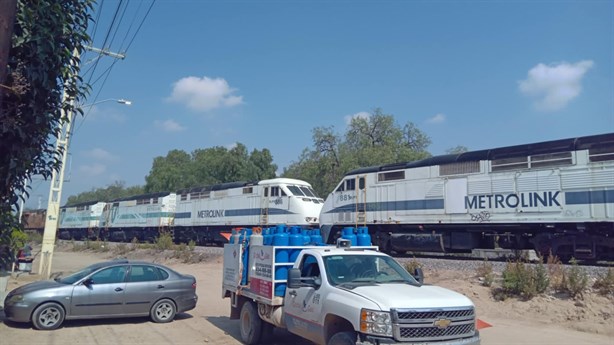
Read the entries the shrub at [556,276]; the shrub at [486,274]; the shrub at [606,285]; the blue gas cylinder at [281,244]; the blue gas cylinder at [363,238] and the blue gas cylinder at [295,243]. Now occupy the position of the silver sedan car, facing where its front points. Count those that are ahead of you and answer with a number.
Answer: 0

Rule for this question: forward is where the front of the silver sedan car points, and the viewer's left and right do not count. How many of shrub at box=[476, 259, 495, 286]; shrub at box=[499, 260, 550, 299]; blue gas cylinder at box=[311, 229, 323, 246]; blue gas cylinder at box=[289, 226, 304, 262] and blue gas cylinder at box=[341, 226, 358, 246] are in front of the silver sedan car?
0

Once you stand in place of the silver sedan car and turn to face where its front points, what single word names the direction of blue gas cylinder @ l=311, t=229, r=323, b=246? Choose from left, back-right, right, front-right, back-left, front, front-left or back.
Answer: back-left

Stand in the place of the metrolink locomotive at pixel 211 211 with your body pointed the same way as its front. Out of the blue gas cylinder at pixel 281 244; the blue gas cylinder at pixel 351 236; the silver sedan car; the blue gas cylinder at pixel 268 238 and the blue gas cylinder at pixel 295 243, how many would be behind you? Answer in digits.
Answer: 0

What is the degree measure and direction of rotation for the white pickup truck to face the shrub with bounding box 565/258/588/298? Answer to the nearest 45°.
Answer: approximately 90° to its left

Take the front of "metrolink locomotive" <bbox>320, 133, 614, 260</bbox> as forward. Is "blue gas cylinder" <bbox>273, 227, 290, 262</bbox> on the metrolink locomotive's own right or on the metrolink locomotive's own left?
on the metrolink locomotive's own left

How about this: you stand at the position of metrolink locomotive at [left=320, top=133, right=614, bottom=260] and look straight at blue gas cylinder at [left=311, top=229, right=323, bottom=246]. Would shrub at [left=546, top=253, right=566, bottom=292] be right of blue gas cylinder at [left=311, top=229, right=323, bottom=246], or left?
left

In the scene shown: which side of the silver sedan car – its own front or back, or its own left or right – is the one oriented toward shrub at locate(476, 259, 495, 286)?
back

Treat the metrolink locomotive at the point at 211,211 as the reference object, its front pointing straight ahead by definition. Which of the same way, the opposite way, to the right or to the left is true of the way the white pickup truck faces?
the same way

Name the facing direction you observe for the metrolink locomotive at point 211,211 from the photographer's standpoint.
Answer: facing the viewer and to the right of the viewer

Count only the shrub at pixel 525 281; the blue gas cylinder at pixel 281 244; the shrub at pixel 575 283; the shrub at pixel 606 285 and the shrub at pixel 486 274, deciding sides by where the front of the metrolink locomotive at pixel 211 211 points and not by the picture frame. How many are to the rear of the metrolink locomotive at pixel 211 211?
0

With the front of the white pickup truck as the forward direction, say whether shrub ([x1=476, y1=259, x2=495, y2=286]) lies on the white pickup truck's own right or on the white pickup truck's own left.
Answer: on the white pickup truck's own left

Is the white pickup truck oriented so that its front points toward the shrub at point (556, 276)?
no

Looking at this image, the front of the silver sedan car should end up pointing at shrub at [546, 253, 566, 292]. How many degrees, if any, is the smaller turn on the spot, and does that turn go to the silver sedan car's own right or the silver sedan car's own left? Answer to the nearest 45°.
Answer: approximately 180°

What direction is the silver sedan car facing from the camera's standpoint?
to the viewer's left

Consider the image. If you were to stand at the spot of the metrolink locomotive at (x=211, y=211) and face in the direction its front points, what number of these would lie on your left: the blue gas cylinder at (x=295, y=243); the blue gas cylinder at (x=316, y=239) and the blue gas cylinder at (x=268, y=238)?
0

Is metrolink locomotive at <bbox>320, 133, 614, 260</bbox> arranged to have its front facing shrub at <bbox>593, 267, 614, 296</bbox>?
no
